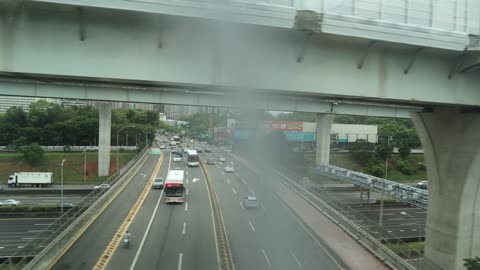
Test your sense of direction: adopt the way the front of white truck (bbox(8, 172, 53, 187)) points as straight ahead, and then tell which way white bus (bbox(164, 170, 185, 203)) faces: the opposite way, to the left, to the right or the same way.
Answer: to the left

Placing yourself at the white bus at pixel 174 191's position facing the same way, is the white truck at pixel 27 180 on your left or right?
on your right

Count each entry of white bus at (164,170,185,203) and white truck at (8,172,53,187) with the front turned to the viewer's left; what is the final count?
1

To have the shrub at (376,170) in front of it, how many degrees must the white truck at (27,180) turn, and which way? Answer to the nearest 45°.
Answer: approximately 180°

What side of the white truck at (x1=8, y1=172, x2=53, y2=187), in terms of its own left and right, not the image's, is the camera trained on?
left

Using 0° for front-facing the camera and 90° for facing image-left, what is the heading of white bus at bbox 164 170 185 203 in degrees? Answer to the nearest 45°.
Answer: approximately 0°

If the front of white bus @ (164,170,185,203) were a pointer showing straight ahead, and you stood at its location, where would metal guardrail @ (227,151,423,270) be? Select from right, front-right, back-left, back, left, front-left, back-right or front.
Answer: front-left

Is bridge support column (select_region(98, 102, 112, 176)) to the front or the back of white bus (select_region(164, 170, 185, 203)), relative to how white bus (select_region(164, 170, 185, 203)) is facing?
to the back

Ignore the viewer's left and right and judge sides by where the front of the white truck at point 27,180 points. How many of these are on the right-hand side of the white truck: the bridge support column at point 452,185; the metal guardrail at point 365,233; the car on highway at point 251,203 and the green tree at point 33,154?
1

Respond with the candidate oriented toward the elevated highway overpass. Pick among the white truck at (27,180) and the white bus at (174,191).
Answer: the white bus

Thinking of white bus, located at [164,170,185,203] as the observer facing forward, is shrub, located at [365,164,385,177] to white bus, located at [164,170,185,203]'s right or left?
on its left

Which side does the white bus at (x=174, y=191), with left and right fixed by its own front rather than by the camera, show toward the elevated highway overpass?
front
